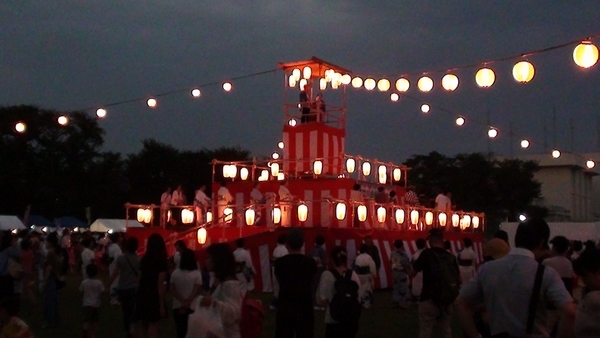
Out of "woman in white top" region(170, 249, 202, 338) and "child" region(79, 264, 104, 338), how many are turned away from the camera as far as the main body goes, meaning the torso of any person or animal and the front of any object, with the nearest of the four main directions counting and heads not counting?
2

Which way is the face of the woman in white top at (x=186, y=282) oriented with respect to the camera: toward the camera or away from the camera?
away from the camera

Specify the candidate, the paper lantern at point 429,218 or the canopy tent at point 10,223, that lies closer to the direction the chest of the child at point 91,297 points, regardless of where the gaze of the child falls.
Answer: the canopy tent

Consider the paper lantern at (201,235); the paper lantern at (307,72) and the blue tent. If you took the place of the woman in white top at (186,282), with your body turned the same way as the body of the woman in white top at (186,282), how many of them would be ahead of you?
3

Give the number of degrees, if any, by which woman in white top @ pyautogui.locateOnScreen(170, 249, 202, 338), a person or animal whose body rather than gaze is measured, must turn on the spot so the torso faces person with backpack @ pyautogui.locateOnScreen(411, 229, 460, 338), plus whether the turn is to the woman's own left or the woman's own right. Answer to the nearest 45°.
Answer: approximately 90° to the woman's own right

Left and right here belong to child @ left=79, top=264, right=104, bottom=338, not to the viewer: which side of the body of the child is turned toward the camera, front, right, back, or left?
back

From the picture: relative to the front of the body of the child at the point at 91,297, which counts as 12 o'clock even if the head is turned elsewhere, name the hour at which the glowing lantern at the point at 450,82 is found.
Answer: The glowing lantern is roughly at 2 o'clock from the child.

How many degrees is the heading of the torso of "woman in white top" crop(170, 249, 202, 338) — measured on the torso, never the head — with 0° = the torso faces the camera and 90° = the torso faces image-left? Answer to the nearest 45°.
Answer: approximately 180°

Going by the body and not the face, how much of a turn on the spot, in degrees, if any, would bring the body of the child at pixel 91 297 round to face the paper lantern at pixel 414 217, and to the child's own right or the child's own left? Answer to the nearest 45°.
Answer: approximately 45° to the child's own right

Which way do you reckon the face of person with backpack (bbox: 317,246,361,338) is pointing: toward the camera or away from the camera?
away from the camera
